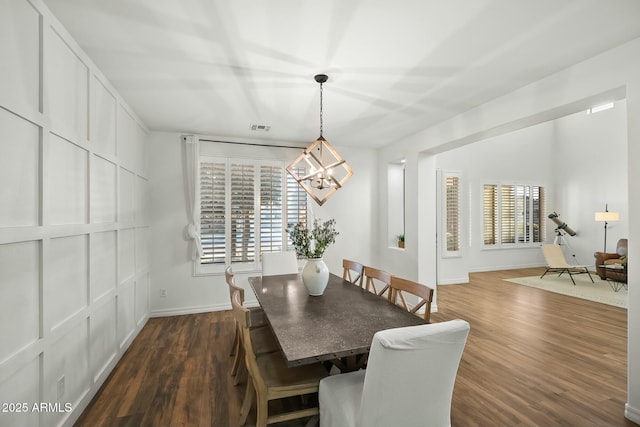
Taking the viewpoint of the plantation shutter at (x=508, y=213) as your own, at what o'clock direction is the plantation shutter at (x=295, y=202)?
the plantation shutter at (x=295, y=202) is roughly at 1 o'clock from the plantation shutter at (x=508, y=213).

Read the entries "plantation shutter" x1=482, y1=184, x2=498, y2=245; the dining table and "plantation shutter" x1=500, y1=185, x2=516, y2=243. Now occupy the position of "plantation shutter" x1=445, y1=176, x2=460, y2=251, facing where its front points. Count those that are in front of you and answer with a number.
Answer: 1

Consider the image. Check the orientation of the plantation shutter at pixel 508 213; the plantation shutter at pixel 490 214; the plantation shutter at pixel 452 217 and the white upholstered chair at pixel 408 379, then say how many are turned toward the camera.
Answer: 3

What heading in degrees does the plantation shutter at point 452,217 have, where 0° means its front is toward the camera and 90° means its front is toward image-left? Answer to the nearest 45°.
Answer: approximately 0°

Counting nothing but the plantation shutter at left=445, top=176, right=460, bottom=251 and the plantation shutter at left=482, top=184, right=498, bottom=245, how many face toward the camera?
2

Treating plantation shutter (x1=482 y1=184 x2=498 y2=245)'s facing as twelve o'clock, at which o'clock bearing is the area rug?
The area rug is roughly at 10 o'clock from the plantation shutter.

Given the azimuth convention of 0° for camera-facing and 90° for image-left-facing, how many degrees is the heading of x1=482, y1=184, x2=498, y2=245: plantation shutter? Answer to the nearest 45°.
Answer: approximately 0°

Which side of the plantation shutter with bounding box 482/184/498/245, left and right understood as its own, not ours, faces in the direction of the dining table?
front

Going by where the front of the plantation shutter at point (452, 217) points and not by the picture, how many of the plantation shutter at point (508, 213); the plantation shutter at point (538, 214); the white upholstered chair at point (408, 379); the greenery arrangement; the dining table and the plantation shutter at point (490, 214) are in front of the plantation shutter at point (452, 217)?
3

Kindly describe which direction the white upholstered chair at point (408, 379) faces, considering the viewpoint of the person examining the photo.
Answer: facing away from the viewer and to the left of the viewer

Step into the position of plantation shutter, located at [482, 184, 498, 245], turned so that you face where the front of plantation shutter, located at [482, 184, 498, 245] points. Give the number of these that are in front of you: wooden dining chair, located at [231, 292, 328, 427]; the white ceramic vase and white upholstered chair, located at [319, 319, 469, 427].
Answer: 3

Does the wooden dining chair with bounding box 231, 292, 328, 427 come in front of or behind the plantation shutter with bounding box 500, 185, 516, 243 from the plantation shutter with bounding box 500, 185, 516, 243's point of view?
in front

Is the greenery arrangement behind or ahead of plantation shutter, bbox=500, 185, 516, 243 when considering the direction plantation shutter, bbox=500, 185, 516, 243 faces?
ahead

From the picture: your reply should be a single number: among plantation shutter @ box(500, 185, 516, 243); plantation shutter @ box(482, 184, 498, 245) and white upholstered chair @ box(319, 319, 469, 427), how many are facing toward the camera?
2
